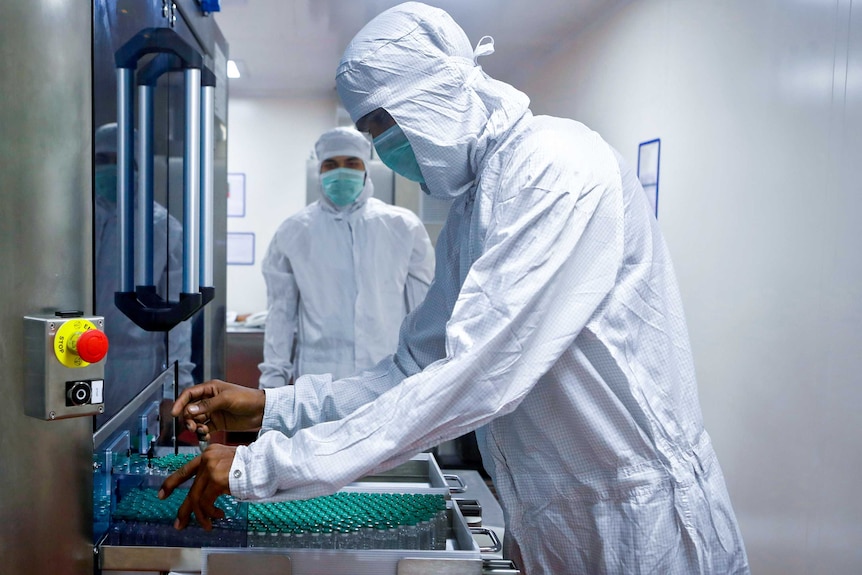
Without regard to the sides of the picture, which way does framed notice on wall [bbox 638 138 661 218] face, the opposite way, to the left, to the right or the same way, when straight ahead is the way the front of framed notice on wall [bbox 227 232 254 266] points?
to the right

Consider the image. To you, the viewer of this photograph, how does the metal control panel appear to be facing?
facing the viewer and to the right of the viewer

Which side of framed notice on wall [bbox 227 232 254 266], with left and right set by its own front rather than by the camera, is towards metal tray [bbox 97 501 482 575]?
front

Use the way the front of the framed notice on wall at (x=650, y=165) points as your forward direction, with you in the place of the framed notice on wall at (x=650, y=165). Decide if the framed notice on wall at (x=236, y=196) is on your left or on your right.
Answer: on your right

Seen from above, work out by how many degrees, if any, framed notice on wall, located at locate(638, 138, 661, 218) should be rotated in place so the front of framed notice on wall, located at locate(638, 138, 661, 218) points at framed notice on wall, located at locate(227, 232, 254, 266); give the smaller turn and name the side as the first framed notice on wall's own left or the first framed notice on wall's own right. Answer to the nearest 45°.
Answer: approximately 90° to the first framed notice on wall's own right

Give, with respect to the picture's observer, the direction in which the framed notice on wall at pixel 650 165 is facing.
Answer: facing the viewer and to the left of the viewer

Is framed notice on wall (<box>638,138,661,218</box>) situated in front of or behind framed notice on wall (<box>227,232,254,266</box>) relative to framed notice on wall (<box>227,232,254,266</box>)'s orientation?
in front

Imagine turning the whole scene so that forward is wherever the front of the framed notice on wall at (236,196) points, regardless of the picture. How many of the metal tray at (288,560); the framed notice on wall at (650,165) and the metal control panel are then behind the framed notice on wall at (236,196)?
0

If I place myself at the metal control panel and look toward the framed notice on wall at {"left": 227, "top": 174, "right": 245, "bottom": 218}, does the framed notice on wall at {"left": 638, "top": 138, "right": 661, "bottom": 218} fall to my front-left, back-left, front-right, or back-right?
front-right

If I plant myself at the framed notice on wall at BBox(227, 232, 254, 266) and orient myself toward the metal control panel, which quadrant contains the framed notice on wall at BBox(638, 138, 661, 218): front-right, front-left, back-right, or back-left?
front-left

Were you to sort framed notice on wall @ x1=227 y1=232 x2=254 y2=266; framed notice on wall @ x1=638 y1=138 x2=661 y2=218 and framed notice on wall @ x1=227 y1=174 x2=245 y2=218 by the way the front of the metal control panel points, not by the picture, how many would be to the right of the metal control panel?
0

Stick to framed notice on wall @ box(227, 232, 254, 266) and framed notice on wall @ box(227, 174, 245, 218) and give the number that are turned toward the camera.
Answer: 2

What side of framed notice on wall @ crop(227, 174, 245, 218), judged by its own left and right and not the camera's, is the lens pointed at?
front

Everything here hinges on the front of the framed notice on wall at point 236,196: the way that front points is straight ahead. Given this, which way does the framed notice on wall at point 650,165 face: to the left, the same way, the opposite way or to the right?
to the right

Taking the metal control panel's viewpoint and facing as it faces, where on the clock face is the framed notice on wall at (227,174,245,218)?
The framed notice on wall is roughly at 8 o'clock from the metal control panel.

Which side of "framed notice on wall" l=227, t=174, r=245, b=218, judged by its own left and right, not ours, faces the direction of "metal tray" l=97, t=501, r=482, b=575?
front
